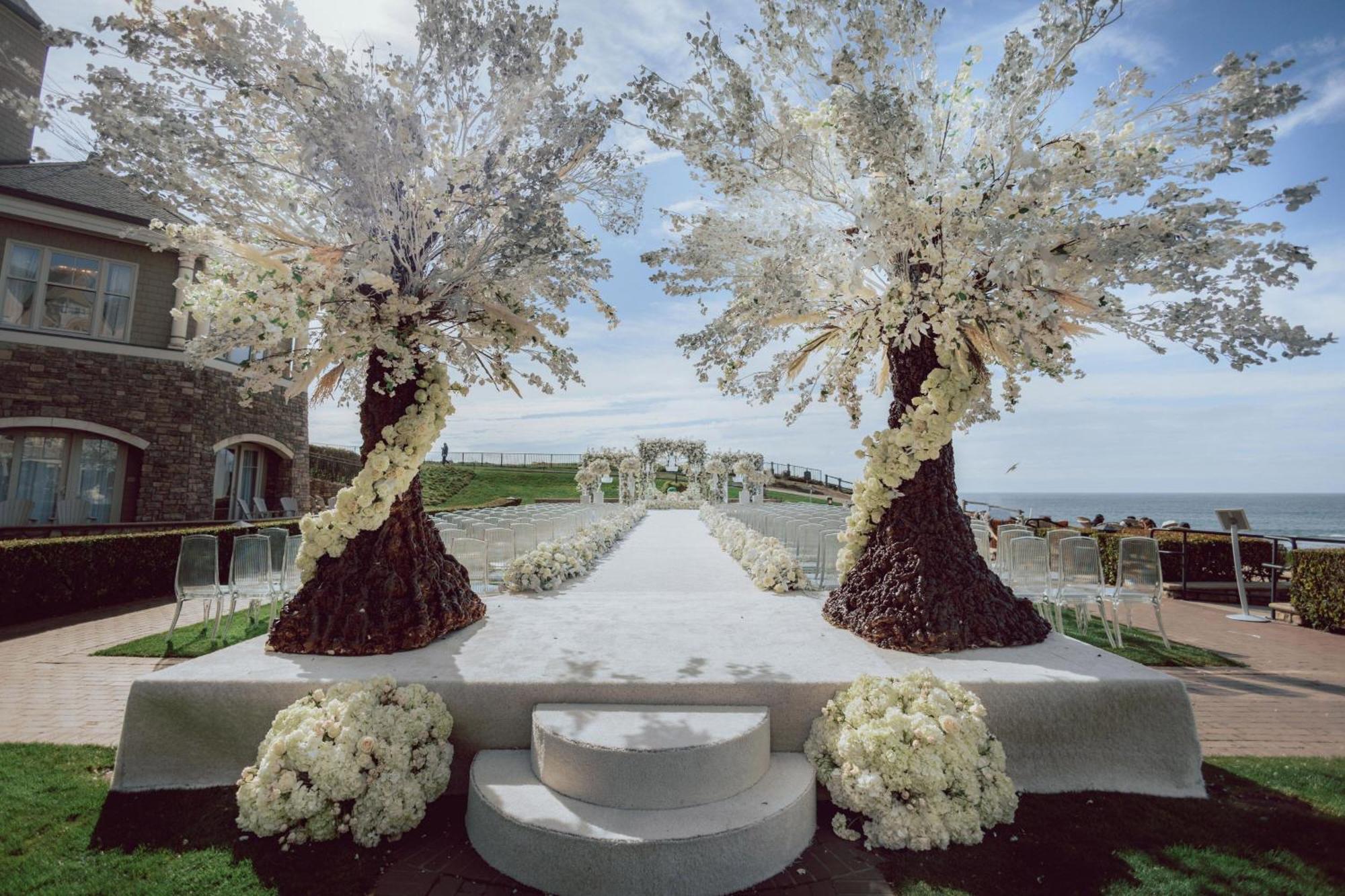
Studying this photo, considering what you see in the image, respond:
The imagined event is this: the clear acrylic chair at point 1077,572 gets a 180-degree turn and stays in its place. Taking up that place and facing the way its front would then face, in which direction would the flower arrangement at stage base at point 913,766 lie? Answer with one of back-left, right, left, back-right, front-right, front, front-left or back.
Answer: front-right

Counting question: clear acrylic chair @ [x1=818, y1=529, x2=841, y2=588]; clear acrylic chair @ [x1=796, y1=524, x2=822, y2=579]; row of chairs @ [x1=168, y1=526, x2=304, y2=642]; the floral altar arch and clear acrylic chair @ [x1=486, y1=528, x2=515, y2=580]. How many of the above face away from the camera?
4

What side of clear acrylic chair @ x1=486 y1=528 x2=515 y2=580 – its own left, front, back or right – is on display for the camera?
back

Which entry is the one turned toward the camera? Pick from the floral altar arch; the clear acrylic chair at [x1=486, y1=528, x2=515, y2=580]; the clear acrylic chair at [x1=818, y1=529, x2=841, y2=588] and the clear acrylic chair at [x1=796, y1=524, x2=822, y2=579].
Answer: the floral altar arch

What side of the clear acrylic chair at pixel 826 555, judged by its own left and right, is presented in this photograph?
back

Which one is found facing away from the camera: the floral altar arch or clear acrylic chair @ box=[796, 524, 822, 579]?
the clear acrylic chair

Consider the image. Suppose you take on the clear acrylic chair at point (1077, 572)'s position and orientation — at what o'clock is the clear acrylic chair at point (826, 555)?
the clear acrylic chair at point (826, 555) is roughly at 10 o'clock from the clear acrylic chair at point (1077, 572).

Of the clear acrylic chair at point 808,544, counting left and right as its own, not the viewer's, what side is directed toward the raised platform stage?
back

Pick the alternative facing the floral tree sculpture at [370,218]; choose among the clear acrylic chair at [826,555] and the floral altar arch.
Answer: the floral altar arch

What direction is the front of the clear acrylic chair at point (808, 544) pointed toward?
away from the camera

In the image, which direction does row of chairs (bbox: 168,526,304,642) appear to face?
away from the camera

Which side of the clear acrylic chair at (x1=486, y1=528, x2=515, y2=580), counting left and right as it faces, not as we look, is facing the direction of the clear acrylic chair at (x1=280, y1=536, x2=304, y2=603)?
left

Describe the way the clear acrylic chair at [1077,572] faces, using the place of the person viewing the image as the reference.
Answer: facing away from the viewer and to the left of the viewer

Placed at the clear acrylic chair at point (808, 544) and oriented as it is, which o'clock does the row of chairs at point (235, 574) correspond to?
The row of chairs is roughly at 8 o'clock from the clear acrylic chair.

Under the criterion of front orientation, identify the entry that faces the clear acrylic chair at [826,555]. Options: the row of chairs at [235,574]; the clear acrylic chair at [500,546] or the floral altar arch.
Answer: the floral altar arch
